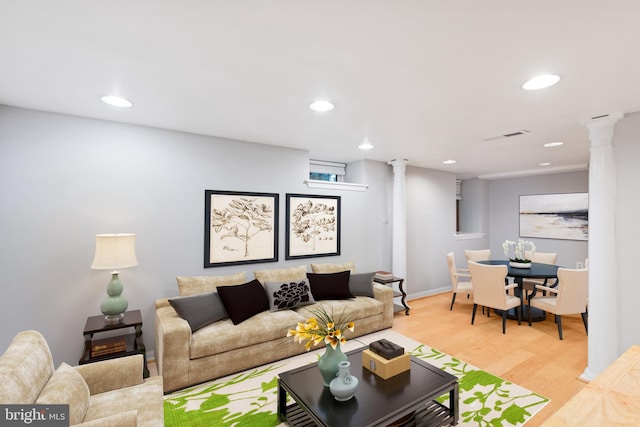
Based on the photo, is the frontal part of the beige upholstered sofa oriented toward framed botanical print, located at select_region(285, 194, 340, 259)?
no

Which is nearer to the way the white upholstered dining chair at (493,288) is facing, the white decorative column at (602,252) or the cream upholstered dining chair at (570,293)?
the cream upholstered dining chair

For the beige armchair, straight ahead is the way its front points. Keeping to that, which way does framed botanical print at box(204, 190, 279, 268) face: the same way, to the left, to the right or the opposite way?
to the right

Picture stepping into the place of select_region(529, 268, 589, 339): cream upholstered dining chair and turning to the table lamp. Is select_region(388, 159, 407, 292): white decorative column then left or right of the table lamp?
right

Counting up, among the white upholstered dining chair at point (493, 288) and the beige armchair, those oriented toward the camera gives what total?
0

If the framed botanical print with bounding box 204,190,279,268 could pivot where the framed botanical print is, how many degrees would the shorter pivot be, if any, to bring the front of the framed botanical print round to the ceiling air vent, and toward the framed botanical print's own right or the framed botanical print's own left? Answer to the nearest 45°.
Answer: approximately 45° to the framed botanical print's own left

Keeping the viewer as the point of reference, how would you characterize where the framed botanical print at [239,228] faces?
facing the viewer and to the right of the viewer

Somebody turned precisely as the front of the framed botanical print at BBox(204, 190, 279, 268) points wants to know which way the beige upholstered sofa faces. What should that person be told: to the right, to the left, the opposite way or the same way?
the same way

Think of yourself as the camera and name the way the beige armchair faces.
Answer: facing to the right of the viewer

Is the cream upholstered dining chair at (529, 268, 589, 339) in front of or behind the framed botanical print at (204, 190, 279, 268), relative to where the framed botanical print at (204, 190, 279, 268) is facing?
in front

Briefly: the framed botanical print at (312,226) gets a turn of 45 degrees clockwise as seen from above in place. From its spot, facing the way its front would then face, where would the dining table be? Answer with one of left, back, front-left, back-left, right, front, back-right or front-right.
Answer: left

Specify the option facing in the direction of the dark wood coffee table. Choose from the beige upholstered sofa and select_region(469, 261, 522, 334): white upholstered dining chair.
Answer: the beige upholstered sofa

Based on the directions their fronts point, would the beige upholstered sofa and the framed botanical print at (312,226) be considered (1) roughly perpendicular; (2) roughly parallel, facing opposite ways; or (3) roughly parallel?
roughly parallel

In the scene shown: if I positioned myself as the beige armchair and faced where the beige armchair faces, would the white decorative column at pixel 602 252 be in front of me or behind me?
in front
